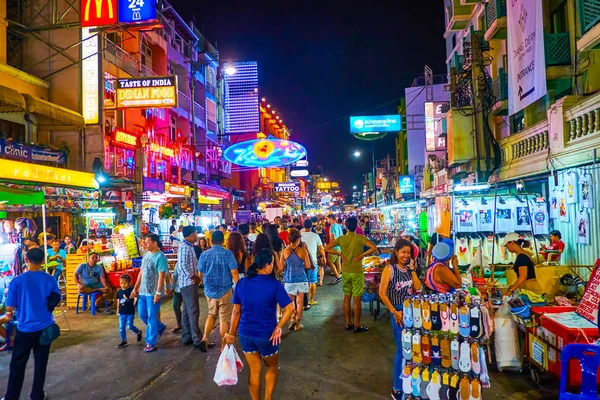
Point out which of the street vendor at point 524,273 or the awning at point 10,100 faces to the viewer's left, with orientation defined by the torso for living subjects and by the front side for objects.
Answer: the street vendor

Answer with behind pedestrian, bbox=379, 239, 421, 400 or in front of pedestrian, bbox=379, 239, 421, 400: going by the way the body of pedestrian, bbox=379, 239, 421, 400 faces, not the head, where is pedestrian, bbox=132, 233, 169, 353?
behind

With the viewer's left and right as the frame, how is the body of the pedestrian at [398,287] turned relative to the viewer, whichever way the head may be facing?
facing the viewer and to the right of the viewer

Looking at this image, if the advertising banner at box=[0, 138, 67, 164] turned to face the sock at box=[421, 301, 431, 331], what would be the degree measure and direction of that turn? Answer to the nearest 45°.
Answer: approximately 45° to its right

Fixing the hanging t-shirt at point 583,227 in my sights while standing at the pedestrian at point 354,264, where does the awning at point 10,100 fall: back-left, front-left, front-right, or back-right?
back-left

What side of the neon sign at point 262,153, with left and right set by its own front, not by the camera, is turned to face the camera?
front

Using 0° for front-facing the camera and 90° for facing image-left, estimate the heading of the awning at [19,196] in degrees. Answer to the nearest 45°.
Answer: approximately 315°

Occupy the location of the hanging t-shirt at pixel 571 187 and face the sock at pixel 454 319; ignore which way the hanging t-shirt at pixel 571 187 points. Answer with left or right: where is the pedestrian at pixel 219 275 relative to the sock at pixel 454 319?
right

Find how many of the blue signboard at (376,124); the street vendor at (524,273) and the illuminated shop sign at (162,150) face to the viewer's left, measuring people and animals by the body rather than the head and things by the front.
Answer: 1

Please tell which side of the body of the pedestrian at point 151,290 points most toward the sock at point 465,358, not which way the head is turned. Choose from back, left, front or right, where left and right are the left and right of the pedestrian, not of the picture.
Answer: left
